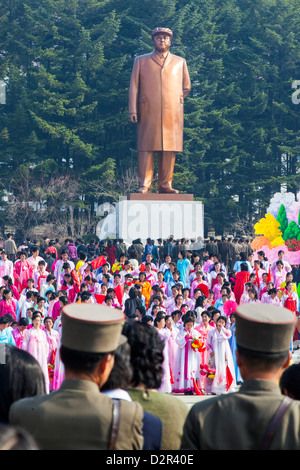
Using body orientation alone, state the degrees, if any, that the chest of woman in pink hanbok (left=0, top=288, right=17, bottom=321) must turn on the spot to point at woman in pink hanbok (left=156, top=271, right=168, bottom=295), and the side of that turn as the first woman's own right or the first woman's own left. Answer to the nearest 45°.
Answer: approximately 90° to the first woman's own left

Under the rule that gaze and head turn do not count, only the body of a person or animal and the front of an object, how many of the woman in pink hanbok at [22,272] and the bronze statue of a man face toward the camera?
2

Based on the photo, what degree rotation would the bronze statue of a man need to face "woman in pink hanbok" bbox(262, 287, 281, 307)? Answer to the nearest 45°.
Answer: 0° — it already faces them

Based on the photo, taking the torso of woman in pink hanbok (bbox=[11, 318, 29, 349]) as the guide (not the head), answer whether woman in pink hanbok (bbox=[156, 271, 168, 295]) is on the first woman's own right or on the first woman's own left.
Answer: on the first woman's own left

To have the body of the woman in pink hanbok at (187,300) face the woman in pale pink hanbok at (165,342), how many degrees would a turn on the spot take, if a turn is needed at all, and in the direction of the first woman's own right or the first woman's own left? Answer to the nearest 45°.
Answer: approximately 45° to the first woman's own left

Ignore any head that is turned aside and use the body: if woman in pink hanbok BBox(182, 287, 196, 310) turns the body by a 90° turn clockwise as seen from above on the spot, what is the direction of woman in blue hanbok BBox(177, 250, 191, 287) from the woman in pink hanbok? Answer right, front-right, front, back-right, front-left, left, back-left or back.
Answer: front-right

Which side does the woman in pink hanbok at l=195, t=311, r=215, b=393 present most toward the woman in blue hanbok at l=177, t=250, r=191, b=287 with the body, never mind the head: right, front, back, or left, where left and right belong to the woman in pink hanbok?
back

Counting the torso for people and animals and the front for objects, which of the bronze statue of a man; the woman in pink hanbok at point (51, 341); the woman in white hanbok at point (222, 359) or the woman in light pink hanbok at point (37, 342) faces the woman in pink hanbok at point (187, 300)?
the bronze statue of a man

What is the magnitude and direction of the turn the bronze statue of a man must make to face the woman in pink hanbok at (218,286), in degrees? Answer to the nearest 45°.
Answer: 0° — it already faces them

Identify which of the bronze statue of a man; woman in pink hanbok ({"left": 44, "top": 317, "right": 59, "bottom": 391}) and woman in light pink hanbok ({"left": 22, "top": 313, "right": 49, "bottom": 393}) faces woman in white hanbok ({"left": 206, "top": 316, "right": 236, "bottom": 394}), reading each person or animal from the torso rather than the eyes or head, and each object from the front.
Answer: the bronze statue of a man

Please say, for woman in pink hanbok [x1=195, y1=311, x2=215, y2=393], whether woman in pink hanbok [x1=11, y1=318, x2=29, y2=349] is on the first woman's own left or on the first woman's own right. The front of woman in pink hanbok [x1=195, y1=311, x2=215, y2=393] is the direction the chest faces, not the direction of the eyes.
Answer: on the first woman's own right
